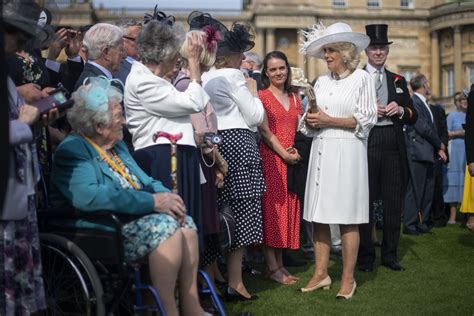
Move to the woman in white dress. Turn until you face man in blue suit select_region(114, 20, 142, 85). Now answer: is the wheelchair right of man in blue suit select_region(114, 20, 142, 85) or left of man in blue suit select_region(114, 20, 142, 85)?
left

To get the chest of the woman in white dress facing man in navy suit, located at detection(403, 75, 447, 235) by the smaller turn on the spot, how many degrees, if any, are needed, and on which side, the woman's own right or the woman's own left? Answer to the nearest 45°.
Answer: approximately 135° to the woman's own right

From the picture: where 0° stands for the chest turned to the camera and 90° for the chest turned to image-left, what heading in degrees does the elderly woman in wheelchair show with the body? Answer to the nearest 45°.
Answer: approximately 315°

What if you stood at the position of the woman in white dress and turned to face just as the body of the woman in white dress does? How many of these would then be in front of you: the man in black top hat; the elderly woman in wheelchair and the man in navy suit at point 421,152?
1

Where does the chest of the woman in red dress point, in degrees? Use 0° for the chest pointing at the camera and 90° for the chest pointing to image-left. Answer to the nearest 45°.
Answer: approximately 315°

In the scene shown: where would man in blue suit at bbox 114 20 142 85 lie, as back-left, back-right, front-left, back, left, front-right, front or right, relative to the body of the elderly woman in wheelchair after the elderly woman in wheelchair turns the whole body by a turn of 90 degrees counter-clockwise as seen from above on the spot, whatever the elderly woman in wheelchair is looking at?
front-left

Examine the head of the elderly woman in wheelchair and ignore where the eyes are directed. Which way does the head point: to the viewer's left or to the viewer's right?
to the viewer's right

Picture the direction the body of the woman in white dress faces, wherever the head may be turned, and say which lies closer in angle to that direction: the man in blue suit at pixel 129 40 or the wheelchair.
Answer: the wheelchair

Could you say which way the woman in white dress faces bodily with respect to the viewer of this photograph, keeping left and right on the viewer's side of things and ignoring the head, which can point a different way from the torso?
facing the viewer and to the left of the viewer

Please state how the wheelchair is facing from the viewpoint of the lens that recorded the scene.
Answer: facing the viewer and to the right of the viewer

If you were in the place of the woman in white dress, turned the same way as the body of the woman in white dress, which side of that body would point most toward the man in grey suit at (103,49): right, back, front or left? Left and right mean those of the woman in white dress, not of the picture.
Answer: front
